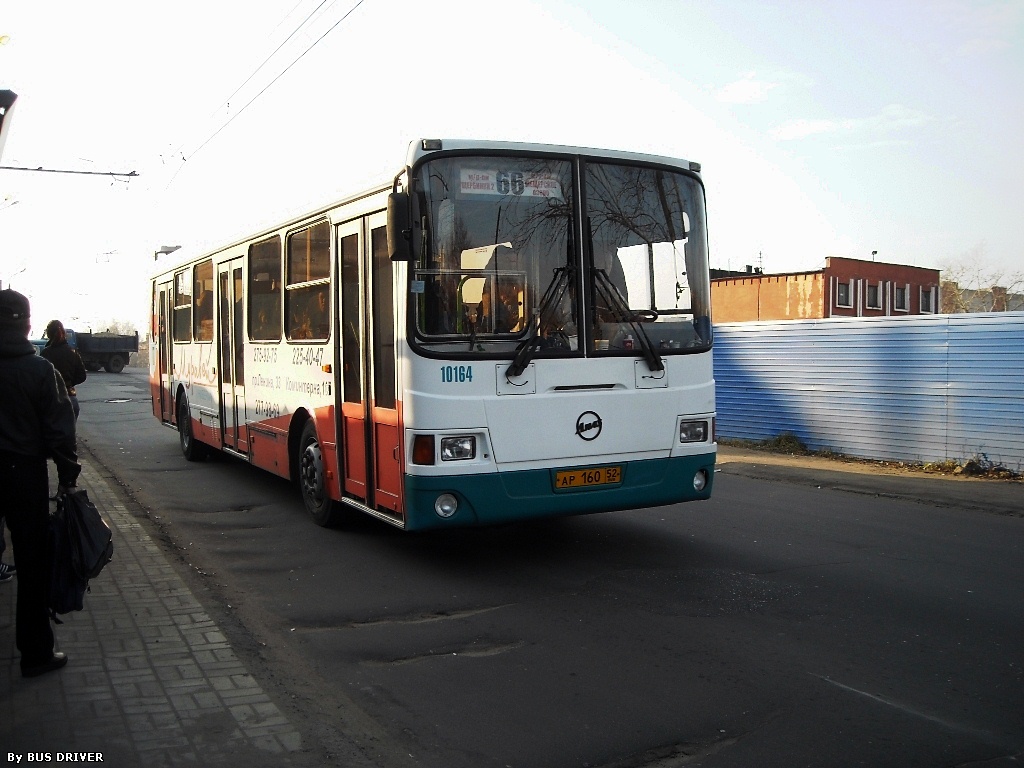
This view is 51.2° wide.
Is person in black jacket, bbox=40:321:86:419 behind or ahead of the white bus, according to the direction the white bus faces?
behind

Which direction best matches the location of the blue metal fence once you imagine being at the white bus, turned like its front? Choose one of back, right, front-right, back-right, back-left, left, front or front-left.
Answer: left

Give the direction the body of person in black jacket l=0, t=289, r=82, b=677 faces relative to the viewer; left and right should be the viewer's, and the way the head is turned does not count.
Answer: facing away from the viewer and to the right of the viewer

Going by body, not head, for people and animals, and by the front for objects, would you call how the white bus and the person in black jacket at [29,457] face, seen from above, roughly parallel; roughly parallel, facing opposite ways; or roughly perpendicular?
roughly parallel, facing opposite ways

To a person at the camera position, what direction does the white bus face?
facing the viewer and to the right of the viewer

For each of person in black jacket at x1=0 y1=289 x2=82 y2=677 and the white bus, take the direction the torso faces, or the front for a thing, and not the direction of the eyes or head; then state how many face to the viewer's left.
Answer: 0

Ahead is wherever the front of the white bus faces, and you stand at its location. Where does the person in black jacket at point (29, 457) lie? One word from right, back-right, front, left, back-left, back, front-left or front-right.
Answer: right

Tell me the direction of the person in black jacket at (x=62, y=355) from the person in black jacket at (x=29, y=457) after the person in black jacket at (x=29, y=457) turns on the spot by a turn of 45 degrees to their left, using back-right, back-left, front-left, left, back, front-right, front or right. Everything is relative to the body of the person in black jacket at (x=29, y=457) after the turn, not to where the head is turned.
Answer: front

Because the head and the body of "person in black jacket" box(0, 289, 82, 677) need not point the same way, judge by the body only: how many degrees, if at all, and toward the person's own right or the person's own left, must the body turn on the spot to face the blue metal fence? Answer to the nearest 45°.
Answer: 0° — they already face it
